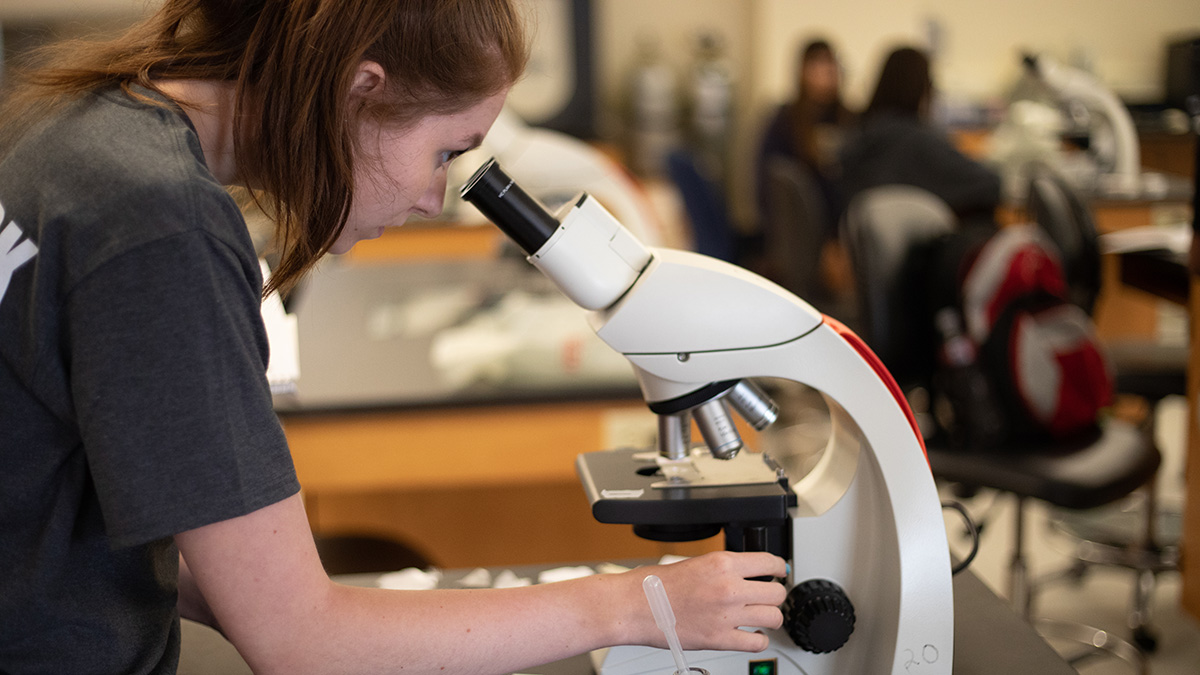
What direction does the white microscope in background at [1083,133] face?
to the viewer's left

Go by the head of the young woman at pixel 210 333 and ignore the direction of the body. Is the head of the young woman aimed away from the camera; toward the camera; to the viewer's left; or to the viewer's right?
to the viewer's right

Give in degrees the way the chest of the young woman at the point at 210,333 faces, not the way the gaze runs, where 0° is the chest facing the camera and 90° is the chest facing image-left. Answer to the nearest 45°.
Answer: approximately 270°

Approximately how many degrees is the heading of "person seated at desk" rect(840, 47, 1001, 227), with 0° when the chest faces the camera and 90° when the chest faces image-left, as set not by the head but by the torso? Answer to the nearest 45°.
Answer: approximately 225°

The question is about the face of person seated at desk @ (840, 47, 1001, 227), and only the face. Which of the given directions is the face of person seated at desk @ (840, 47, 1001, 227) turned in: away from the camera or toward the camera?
away from the camera

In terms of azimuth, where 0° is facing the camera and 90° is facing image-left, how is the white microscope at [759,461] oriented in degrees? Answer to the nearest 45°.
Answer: approximately 90°

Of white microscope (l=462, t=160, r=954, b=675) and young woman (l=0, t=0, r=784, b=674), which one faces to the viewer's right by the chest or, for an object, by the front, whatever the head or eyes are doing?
the young woman
